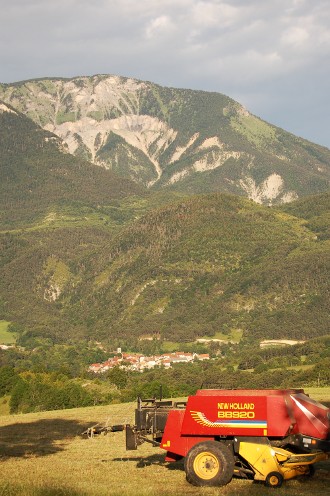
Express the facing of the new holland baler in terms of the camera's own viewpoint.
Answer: facing to the right of the viewer
